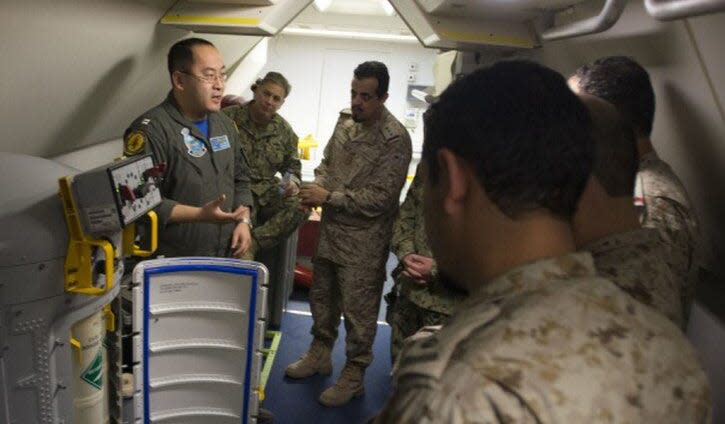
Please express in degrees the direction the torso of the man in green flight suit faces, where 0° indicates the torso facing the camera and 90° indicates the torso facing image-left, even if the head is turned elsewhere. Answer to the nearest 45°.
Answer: approximately 315°

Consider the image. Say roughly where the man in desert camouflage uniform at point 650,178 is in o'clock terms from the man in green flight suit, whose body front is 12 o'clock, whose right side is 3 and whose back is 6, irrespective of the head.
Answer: The man in desert camouflage uniform is roughly at 12 o'clock from the man in green flight suit.

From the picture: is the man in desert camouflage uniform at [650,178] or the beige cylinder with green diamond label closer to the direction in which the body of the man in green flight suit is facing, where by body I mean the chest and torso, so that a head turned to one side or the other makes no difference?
the man in desert camouflage uniform

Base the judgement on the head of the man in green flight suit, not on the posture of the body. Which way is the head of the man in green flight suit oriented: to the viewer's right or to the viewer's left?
to the viewer's right

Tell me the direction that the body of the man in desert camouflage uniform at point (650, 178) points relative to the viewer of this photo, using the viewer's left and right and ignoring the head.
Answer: facing to the left of the viewer

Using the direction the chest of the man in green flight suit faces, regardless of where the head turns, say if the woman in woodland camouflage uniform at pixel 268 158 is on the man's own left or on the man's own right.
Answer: on the man's own left

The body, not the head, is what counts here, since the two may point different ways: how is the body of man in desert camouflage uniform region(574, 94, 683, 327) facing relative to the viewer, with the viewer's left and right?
facing away from the viewer and to the left of the viewer

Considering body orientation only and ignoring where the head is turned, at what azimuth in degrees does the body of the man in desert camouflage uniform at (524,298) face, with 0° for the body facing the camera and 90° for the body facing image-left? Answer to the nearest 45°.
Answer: approximately 135°

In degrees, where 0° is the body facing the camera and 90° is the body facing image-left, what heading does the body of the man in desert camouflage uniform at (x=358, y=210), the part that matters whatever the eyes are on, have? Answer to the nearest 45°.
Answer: approximately 45°

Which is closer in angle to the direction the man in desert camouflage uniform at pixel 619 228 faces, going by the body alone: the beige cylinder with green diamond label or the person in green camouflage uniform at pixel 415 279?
the person in green camouflage uniform

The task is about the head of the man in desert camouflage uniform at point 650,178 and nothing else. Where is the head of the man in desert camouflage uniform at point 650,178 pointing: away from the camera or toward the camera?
away from the camera

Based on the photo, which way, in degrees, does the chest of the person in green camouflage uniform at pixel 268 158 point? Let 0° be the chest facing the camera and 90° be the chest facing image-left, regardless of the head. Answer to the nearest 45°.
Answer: approximately 0°

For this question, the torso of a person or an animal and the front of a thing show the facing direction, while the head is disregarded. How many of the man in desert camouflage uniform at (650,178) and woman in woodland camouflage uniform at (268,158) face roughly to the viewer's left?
1
